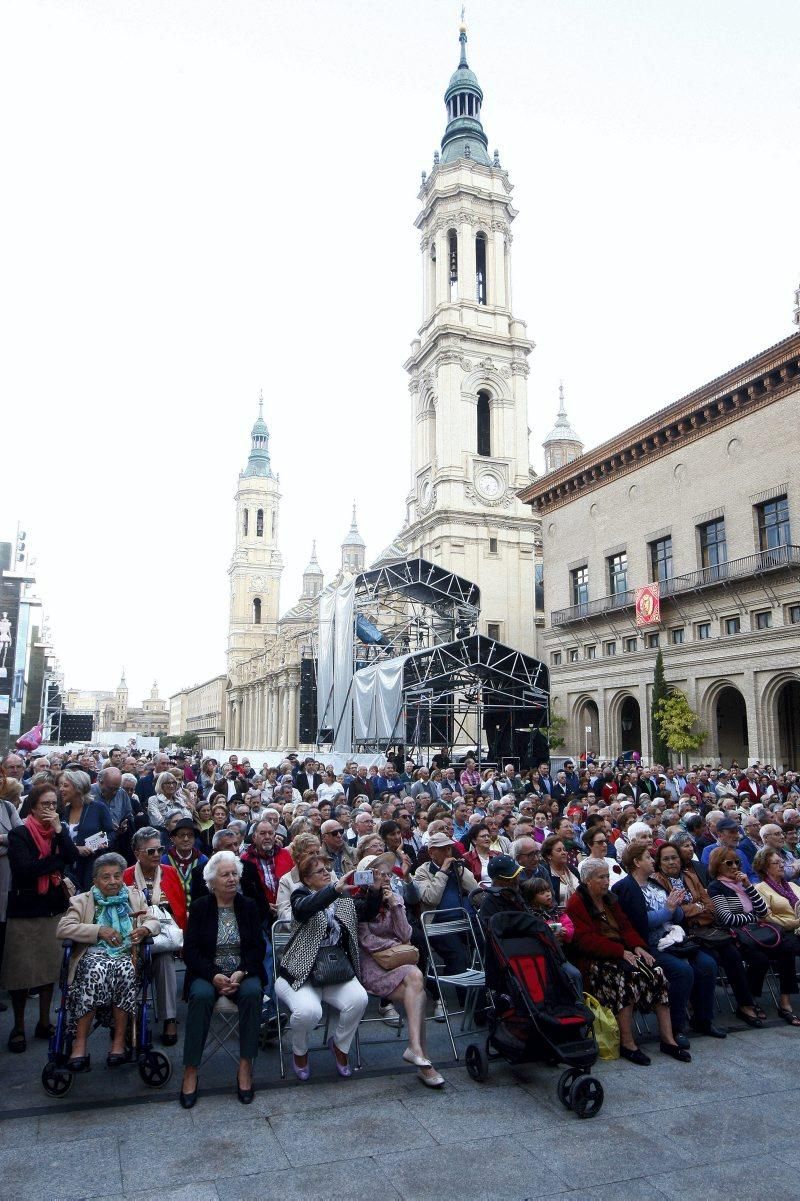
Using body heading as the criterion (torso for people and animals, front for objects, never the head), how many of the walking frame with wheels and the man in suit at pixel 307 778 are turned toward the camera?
2

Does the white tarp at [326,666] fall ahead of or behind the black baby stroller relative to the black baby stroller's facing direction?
behind

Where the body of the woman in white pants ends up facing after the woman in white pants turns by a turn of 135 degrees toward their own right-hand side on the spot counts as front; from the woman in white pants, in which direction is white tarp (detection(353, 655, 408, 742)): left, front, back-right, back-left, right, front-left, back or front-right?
right

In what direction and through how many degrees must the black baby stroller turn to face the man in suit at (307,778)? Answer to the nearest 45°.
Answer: approximately 135° to its left

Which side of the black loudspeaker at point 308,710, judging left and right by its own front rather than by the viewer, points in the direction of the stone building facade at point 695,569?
left

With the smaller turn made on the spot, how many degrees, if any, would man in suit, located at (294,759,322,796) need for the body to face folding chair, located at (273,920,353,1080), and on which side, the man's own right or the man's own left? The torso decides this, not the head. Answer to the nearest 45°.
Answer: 0° — they already face it

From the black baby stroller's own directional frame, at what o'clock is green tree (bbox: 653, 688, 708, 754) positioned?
The green tree is roughly at 8 o'clock from the black baby stroller.

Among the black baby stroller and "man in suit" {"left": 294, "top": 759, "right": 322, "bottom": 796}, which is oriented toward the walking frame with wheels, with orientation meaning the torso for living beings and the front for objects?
the man in suit

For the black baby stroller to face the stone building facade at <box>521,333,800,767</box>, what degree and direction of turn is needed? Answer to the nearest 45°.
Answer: approximately 135° to its left

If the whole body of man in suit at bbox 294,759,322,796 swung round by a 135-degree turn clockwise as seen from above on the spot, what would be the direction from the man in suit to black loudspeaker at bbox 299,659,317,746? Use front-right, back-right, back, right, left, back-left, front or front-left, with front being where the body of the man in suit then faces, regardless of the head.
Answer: front-right
